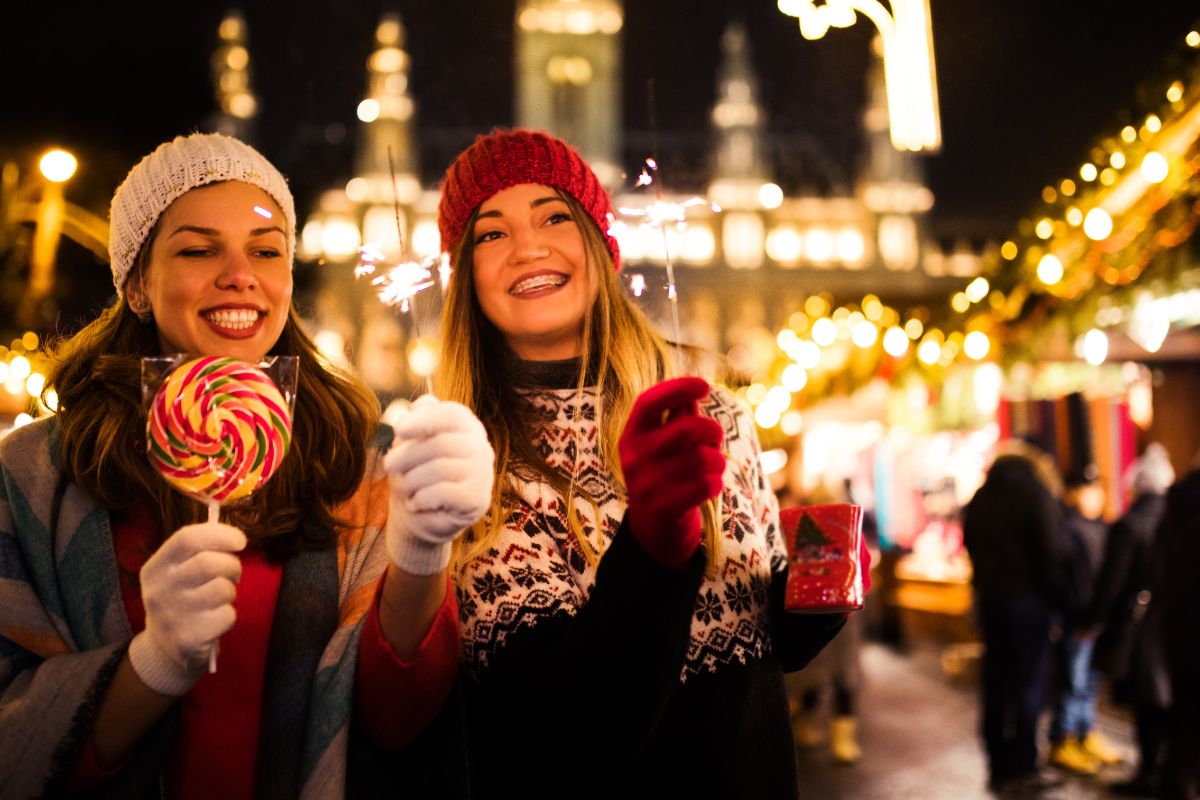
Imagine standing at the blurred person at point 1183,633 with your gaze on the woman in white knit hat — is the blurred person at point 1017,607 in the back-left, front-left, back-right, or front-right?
back-right
